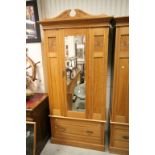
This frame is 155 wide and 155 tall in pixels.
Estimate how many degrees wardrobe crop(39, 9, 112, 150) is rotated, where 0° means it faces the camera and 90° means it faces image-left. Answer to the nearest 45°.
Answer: approximately 0°
